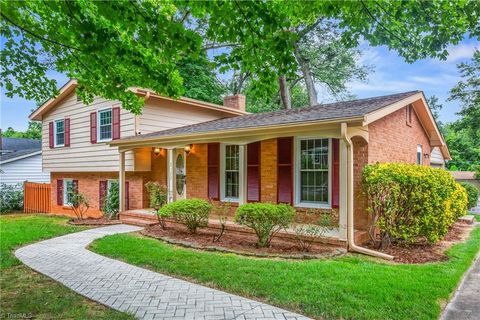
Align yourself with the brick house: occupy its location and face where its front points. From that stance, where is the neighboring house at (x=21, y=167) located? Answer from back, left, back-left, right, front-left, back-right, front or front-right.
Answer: right

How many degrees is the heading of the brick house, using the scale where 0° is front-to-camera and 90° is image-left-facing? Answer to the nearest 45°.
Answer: approximately 45°

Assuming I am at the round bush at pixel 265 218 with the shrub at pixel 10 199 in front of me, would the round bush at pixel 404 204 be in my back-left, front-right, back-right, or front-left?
back-right

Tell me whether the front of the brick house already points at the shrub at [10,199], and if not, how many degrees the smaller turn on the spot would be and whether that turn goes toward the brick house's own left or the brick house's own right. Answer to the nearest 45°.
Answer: approximately 90° to the brick house's own right

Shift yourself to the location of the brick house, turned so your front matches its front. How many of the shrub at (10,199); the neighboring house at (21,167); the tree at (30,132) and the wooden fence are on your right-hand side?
4

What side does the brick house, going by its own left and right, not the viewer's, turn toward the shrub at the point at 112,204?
right

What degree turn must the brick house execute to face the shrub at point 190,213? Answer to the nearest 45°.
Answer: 0° — it already faces it

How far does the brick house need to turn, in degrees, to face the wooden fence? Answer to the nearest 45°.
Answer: approximately 90° to its right

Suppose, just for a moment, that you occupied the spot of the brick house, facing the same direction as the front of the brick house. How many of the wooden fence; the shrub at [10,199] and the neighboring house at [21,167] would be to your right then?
3

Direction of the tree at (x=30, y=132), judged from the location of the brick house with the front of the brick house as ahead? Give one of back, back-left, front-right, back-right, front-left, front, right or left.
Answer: right
